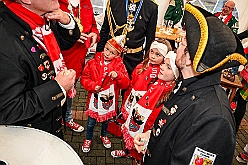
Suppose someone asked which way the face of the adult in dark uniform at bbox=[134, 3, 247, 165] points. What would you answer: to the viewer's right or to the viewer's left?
to the viewer's left

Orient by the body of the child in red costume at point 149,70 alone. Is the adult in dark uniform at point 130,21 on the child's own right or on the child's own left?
on the child's own right

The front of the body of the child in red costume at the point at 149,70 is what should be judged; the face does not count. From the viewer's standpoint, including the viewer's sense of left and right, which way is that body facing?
facing the viewer and to the left of the viewer

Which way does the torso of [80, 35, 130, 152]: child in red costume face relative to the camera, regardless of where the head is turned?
toward the camera

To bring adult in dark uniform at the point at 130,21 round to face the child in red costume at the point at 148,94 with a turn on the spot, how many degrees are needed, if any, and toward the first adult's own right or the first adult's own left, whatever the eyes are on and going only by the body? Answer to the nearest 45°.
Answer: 0° — they already face them

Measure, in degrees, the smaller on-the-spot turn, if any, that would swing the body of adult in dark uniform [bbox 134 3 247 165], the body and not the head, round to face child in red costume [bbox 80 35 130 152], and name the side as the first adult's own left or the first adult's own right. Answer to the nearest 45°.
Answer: approximately 45° to the first adult's own right

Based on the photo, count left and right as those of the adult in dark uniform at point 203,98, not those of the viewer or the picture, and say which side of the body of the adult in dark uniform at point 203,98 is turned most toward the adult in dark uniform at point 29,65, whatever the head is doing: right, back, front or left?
front

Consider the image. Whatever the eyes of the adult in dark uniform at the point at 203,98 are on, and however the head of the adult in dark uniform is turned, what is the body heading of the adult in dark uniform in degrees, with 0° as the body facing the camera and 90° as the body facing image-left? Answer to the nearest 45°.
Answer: approximately 90°

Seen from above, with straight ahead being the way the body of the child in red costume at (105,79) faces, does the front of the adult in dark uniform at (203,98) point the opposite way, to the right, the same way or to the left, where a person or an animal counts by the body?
to the right

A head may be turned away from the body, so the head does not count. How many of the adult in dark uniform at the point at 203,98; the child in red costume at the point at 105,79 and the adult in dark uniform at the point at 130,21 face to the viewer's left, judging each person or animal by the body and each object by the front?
1

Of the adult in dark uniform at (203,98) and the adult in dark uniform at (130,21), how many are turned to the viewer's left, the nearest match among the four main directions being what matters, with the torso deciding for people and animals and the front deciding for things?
1
